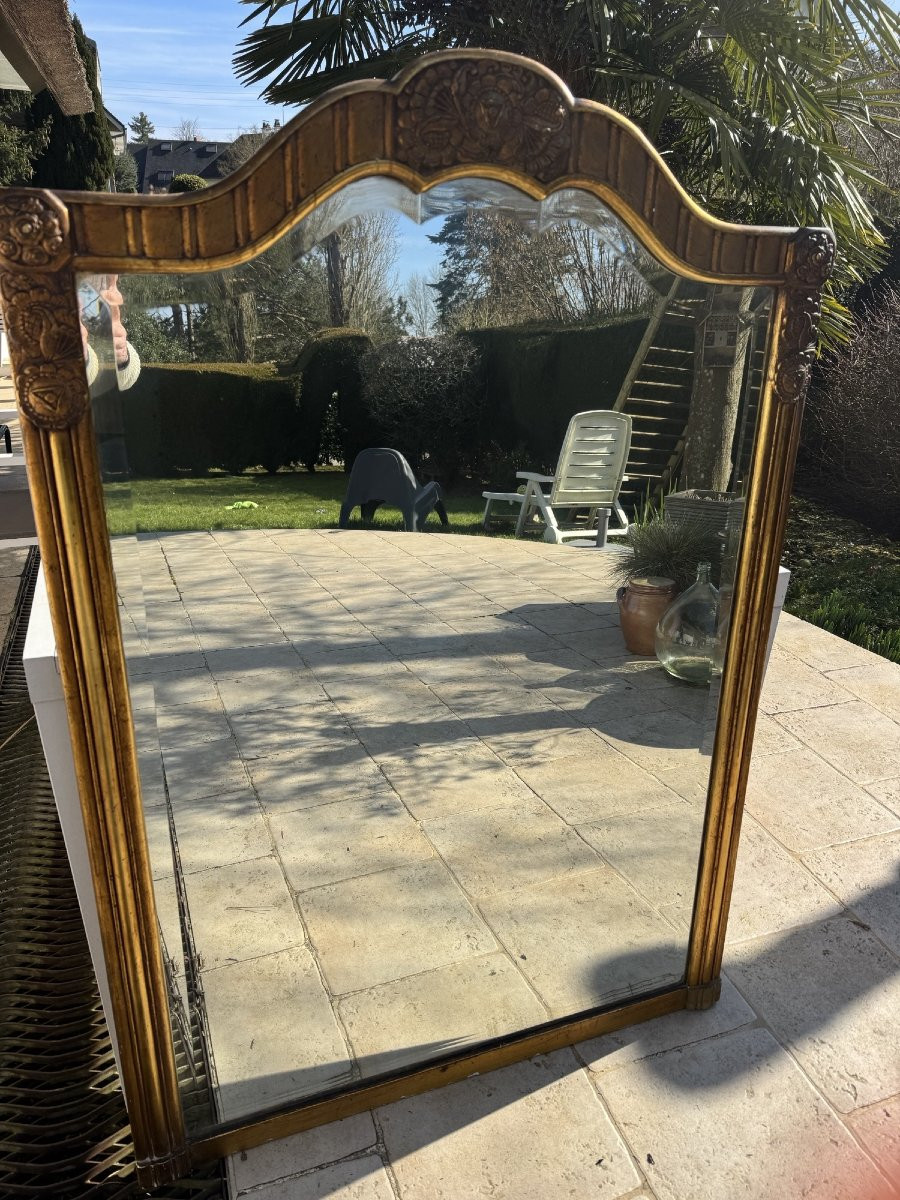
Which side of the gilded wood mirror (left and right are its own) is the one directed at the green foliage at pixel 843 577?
left

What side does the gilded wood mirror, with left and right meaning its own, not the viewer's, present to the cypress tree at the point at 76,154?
back

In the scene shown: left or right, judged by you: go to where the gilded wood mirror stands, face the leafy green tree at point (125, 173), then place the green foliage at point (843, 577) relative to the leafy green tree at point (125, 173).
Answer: right

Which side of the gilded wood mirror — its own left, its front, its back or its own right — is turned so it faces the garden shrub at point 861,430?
left

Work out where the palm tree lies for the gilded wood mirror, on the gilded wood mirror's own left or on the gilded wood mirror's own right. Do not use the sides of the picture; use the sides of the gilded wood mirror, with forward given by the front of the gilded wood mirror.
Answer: on the gilded wood mirror's own left

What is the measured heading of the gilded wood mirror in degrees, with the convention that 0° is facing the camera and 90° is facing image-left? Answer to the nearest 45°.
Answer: approximately 315°
